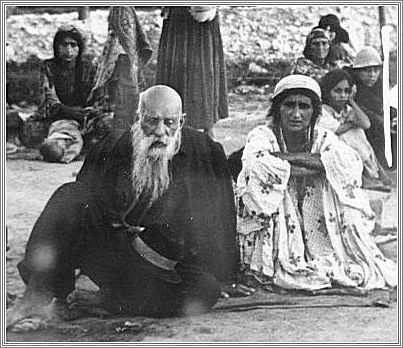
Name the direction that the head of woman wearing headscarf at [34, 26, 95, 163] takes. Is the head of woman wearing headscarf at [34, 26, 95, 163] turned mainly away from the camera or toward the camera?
toward the camera

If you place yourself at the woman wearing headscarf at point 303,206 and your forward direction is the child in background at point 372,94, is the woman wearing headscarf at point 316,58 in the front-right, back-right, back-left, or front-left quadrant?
front-left

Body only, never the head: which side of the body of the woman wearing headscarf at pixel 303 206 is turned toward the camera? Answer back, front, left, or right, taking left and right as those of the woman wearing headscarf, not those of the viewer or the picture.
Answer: front

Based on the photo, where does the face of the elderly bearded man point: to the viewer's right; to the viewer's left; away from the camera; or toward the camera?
toward the camera

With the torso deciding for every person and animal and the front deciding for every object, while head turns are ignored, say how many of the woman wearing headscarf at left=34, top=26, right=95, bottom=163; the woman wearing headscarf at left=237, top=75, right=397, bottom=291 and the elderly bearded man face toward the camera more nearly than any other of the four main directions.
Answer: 3

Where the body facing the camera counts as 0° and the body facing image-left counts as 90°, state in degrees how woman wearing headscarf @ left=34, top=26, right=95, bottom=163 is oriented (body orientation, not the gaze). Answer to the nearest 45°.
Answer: approximately 0°

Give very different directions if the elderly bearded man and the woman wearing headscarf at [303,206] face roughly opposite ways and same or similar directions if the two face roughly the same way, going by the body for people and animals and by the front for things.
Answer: same or similar directions

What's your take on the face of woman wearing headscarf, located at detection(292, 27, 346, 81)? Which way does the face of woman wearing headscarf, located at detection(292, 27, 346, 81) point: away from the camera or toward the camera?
toward the camera

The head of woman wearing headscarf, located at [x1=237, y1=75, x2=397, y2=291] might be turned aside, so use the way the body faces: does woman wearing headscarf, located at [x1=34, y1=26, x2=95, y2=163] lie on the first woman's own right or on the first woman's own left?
on the first woman's own right

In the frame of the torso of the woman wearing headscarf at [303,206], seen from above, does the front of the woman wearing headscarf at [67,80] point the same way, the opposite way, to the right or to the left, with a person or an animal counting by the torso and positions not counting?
the same way

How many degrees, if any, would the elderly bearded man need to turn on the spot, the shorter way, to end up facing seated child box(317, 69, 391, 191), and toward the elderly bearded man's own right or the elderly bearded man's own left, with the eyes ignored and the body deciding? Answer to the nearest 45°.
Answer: approximately 90° to the elderly bearded man's own left

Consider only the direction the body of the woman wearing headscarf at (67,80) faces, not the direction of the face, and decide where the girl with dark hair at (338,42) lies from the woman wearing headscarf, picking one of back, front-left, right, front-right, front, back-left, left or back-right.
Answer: left

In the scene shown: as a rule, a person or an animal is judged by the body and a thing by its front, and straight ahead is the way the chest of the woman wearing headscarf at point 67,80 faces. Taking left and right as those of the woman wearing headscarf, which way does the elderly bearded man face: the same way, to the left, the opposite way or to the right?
the same way
